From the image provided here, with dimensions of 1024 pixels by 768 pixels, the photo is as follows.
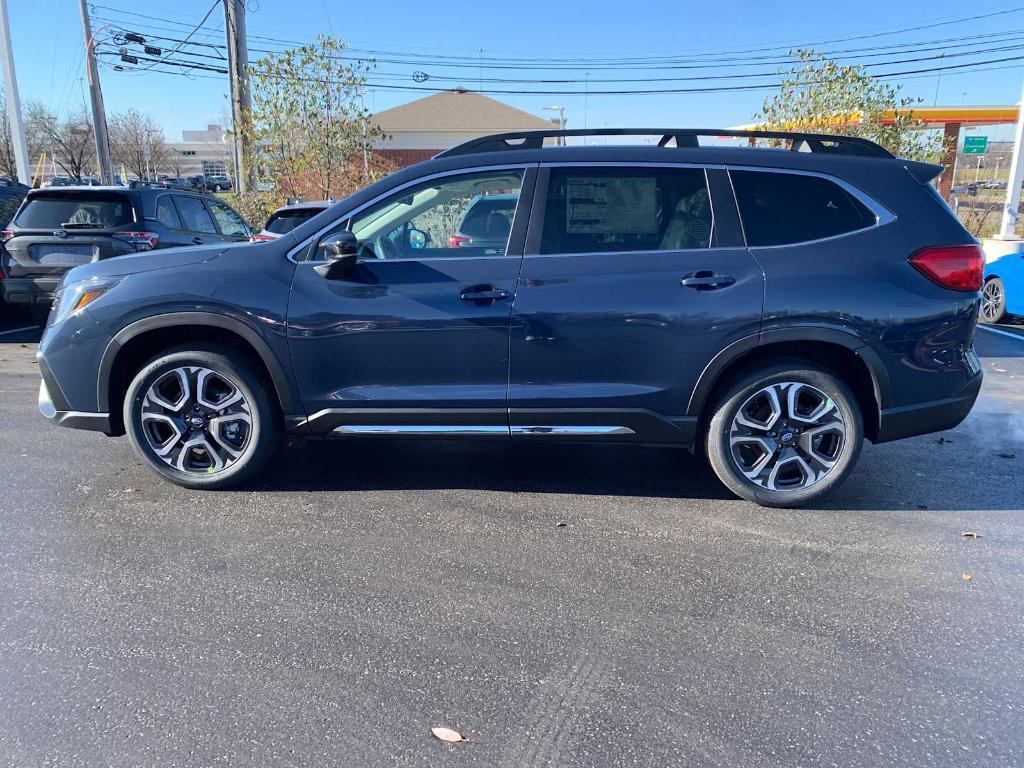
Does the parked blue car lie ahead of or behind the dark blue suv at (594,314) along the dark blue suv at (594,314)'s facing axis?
behind

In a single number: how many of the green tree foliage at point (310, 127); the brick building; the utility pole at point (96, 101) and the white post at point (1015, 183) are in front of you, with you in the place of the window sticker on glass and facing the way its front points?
0

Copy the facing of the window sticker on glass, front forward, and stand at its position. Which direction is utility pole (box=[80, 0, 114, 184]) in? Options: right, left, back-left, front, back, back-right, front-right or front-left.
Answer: back-right

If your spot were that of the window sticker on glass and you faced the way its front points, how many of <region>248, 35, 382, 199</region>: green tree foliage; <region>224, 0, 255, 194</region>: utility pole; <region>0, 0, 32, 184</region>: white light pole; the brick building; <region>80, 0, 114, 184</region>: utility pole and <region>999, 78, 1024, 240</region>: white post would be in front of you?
0

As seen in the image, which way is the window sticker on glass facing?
toward the camera

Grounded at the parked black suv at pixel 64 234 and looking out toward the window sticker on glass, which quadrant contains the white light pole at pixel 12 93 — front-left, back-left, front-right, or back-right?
back-left

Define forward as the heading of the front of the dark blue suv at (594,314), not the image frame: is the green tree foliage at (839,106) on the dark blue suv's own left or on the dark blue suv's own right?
on the dark blue suv's own right

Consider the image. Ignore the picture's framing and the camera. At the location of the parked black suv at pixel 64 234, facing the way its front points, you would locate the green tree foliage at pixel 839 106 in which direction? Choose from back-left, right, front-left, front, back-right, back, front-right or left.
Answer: front-right

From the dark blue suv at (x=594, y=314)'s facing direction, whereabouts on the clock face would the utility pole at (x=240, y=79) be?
The utility pole is roughly at 2 o'clock from the dark blue suv.

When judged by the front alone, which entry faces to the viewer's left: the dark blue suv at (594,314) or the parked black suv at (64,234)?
the dark blue suv

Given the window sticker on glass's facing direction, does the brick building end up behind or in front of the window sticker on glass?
behind

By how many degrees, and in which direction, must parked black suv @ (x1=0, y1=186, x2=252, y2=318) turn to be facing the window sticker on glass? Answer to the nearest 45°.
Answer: approximately 90° to its right

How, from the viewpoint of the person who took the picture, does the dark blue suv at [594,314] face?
facing to the left of the viewer

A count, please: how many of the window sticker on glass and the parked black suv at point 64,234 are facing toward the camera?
1

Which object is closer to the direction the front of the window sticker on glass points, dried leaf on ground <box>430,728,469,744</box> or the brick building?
the dried leaf on ground

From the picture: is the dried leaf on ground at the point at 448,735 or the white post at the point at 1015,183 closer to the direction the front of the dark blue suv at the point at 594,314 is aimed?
the dried leaf on ground

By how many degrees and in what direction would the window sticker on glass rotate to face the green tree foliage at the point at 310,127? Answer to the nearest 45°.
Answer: approximately 135° to its right

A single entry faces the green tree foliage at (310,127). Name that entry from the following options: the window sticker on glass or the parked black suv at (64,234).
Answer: the parked black suv

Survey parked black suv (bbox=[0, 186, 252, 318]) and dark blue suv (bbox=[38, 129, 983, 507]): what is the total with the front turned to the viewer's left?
1

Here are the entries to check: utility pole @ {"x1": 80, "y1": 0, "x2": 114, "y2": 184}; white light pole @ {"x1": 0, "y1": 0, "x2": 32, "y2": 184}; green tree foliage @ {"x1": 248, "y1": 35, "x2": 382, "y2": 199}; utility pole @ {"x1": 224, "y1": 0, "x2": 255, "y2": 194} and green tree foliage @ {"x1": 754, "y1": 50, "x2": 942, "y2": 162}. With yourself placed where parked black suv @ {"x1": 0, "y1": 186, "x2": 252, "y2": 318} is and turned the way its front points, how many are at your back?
0

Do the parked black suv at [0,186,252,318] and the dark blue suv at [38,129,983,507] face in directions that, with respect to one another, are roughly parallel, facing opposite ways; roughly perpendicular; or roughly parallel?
roughly perpendicular

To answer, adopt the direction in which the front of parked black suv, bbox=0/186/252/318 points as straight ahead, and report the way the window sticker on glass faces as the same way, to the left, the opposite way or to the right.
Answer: the opposite way

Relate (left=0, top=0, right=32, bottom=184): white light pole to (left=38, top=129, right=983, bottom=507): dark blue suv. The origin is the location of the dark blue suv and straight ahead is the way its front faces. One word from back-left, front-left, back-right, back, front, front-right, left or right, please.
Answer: front-right
